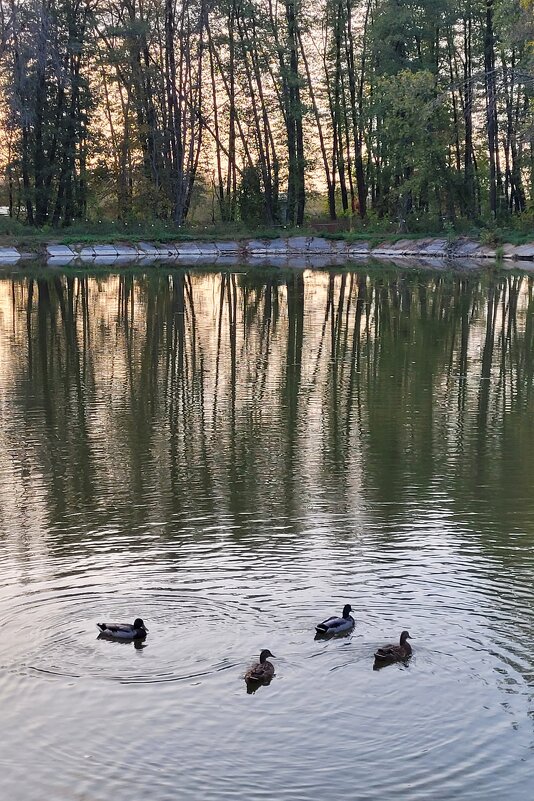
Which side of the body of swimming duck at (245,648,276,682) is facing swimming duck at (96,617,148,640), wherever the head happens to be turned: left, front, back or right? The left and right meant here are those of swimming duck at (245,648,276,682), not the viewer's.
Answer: left

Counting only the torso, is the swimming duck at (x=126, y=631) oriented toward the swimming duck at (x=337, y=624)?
yes

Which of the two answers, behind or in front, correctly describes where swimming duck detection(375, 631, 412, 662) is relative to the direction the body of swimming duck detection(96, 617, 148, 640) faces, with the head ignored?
in front

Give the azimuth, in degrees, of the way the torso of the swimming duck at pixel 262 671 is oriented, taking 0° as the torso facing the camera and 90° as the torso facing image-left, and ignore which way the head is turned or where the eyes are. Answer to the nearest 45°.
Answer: approximately 225°

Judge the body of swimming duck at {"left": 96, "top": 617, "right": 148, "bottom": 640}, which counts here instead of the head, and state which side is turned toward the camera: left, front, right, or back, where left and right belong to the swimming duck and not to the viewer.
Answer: right

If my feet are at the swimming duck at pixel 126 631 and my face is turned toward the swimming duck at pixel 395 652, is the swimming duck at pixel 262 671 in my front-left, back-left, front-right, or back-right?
front-right

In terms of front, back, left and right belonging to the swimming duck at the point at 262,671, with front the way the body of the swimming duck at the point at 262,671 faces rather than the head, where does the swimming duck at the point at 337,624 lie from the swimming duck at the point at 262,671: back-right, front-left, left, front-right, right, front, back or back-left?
front

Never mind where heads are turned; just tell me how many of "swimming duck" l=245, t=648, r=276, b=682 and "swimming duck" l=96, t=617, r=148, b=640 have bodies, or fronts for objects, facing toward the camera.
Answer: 0

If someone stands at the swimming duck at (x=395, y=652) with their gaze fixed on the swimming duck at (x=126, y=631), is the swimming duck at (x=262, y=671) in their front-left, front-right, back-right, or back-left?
front-left

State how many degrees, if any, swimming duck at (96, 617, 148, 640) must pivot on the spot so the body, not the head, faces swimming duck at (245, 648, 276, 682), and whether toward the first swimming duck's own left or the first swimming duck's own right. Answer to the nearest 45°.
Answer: approximately 45° to the first swimming duck's own right
